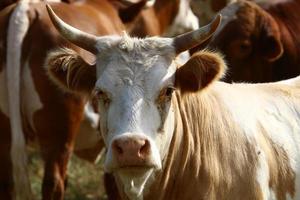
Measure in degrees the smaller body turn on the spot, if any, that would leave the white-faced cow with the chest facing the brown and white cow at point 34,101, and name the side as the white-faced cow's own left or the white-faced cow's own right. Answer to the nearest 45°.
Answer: approximately 90° to the white-faced cow's own right

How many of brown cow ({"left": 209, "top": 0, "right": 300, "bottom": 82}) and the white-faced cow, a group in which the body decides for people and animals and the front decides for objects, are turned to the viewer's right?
0

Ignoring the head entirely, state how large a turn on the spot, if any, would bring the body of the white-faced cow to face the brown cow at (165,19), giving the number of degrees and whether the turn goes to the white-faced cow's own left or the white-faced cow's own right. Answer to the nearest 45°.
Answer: approximately 135° to the white-faced cow's own right

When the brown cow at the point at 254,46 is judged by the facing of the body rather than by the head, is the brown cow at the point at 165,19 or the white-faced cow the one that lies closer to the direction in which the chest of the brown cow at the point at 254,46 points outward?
the white-faced cow

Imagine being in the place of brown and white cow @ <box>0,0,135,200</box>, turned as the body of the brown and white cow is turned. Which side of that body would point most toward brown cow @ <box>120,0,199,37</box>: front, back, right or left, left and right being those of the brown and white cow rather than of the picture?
front

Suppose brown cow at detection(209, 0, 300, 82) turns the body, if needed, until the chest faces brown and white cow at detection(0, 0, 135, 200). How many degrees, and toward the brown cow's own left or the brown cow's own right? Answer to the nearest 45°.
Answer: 0° — it already faces it

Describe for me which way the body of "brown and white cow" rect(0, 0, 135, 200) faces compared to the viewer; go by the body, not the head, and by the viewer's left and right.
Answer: facing away from the viewer and to the right of the viewer

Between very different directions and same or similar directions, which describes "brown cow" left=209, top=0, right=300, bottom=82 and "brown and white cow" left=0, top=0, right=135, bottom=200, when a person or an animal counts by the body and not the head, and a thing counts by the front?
very different directions
